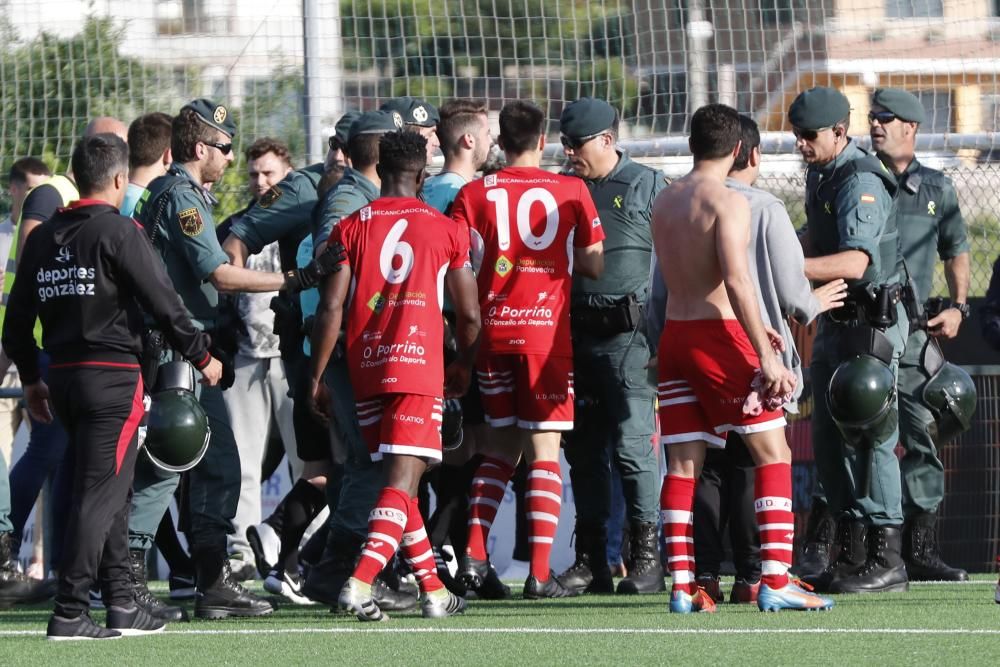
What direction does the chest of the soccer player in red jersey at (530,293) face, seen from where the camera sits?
away from the camera

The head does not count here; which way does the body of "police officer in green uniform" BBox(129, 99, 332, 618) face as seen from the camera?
to the viewer's right

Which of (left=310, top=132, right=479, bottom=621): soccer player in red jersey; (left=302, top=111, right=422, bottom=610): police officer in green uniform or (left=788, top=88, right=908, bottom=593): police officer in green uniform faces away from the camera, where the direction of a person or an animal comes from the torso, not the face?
the soccer player in red jersey

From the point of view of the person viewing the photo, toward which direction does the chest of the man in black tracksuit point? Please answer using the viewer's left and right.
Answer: facing away from the viewer and to the right of the viewer

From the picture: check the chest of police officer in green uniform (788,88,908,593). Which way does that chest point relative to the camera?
to the viewer's left

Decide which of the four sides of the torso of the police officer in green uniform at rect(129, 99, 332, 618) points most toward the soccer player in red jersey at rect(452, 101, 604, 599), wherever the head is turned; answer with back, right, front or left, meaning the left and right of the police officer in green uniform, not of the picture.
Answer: front

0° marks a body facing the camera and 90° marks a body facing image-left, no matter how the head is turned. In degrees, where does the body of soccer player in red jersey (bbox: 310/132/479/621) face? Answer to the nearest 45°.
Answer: approximately 180°

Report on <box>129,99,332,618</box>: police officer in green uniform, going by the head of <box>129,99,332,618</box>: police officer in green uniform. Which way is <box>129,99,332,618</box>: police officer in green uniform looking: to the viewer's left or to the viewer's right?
to the viewer's right
